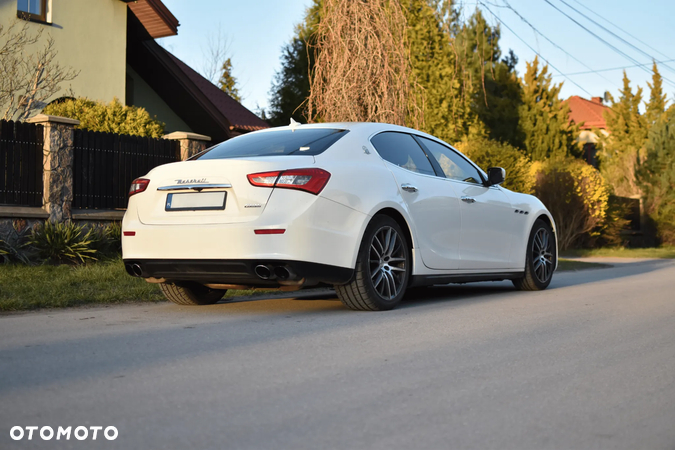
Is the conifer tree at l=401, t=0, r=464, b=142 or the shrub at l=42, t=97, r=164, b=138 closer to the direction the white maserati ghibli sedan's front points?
the conifer tree

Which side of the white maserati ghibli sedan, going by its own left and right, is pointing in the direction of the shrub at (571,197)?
front

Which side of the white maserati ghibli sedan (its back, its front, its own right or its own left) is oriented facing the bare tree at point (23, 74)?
left

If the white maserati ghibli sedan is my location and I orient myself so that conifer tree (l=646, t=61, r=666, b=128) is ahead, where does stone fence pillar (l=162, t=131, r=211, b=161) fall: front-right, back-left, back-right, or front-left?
front-left

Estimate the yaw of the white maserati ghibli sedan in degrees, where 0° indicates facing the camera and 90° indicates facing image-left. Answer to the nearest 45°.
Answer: approximately 225°

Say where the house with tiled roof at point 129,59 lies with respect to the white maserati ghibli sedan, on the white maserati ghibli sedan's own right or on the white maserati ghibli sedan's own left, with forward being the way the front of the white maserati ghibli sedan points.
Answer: on the white maserati ghibli sedan's own left

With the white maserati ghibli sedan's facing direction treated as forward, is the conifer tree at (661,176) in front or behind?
in front

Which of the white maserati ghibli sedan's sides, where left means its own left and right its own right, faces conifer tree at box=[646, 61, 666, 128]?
front

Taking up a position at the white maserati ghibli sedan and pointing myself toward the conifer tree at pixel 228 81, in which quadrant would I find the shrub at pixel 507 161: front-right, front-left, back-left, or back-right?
front-right

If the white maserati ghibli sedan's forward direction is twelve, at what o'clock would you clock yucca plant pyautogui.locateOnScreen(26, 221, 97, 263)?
The yucca plant is roughly at 9 o'clock from the white maserati ghibli sedan.

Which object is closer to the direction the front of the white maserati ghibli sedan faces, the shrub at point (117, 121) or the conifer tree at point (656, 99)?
the conifer tree

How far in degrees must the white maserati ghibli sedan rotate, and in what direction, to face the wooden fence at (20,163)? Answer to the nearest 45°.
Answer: approximately 90° to its left

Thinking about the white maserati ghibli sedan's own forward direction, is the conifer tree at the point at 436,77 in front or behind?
in front
